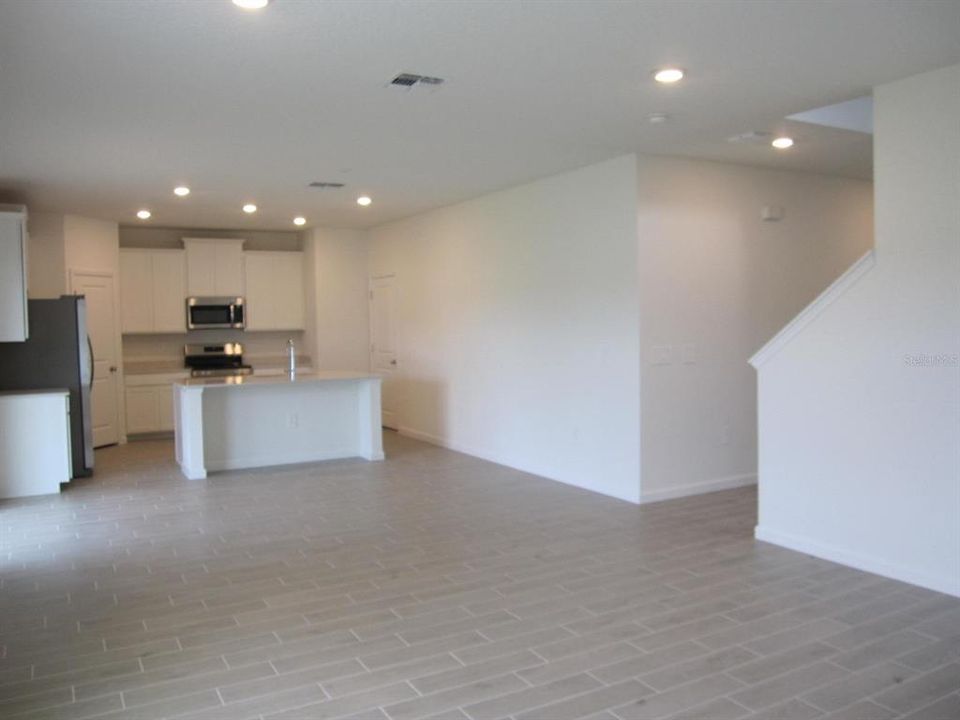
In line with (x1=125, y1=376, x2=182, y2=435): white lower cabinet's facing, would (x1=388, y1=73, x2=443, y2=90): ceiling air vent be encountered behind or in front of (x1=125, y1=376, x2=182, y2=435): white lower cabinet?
in front

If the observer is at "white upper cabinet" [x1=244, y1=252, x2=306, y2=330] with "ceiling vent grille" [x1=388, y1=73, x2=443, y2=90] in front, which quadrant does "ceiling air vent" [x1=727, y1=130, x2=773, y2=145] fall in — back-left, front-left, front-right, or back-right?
front-left

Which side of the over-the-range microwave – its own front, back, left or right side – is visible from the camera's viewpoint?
front

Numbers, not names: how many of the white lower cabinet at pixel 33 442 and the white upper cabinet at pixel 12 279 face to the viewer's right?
2

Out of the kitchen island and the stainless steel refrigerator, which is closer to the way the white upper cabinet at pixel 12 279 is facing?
the kitchen island

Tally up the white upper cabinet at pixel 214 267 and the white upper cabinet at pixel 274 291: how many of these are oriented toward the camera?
2

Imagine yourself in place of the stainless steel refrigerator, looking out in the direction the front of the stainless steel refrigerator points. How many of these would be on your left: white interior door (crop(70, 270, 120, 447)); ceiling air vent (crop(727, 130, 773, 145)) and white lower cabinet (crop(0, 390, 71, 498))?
1

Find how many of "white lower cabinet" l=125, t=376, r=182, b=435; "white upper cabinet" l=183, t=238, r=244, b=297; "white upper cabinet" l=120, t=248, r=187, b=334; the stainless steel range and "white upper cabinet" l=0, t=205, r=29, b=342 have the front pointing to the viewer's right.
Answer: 1

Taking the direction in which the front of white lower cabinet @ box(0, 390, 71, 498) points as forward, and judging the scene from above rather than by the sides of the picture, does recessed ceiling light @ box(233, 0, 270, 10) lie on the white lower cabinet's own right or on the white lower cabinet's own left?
on the white lower cabinet's own right

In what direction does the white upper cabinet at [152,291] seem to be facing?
toward the camera

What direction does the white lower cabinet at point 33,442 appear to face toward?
to the viewer's right

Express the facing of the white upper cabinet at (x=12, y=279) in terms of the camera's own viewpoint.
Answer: facing to the right of the viewer

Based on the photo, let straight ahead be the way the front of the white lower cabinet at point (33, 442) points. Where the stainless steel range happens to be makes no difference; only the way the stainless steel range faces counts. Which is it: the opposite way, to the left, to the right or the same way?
to the right

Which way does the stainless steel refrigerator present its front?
to the viewer's right

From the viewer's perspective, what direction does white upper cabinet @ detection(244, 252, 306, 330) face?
toward the camera

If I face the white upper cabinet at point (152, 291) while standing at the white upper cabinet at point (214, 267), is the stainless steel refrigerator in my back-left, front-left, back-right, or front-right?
front-left

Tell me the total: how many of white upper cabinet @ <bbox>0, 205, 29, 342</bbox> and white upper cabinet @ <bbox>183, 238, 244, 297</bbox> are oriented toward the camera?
1
